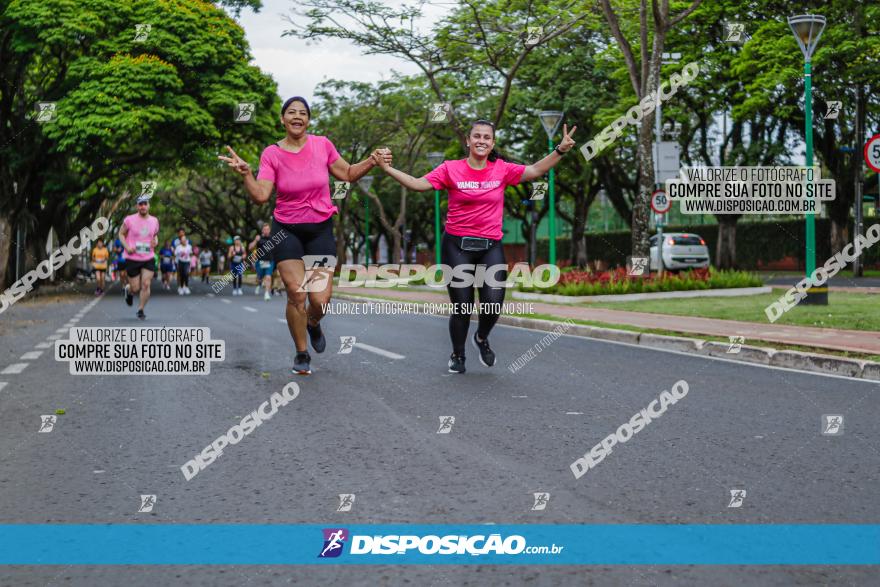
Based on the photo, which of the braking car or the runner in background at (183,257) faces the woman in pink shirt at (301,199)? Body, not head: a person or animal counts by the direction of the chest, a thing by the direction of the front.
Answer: the runner in background

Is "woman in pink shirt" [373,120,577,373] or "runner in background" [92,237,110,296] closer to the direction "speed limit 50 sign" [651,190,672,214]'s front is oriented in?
the woman in pink shirt

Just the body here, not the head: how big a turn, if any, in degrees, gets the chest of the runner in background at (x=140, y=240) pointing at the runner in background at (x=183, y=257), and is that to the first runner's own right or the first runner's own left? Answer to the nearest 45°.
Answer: approximately 180°

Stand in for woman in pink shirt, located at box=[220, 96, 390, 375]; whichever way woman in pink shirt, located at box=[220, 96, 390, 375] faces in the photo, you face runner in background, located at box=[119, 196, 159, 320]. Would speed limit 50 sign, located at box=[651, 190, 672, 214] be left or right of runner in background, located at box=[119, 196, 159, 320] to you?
right

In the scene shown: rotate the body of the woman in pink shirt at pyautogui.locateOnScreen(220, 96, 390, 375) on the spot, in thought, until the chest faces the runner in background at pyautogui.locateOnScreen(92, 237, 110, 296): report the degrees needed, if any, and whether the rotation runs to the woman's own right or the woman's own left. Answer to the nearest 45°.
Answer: approximately 180°

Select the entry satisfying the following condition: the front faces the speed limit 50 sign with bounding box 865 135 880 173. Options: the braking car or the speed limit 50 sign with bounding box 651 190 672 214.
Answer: the speed limit 50 sign with bounding box 651 190 672 214
